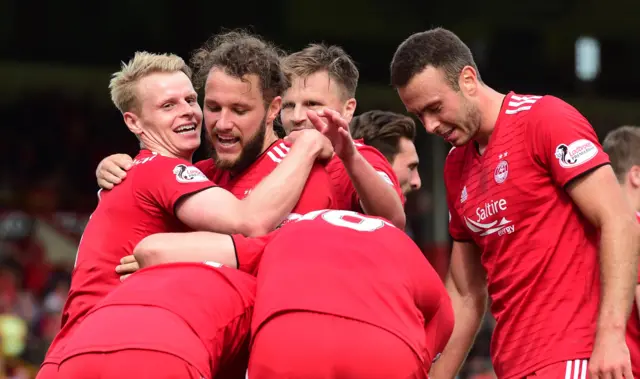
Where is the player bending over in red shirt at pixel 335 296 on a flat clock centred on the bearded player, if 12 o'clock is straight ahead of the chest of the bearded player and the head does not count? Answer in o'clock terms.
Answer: The player bending over in red shirt is roughly at 10 o'clock from the bearded player.

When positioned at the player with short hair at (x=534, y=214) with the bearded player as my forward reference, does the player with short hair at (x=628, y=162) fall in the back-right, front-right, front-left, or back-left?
back-right

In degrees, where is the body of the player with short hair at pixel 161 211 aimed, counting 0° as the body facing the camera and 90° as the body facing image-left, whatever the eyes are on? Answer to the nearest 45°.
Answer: approximately 270°
